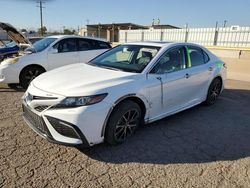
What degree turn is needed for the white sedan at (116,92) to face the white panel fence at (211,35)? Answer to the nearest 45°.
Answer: approximately 180°

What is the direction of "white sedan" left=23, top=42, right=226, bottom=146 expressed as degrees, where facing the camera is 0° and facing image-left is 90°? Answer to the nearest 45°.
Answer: approximately 45°

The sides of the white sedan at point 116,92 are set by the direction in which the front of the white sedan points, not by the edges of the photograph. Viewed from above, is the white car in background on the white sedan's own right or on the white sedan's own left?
on the white sedan's own right

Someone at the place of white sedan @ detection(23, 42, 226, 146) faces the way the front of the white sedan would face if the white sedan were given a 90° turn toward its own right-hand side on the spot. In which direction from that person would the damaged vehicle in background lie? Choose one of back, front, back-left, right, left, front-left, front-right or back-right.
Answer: front

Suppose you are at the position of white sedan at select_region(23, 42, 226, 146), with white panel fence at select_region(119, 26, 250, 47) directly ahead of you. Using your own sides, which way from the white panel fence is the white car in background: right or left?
left
